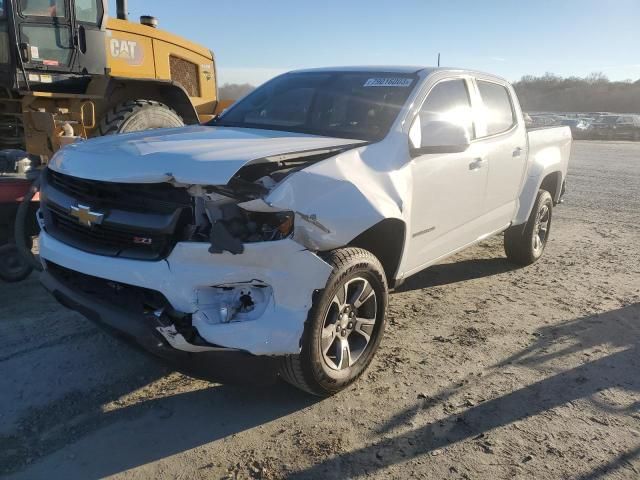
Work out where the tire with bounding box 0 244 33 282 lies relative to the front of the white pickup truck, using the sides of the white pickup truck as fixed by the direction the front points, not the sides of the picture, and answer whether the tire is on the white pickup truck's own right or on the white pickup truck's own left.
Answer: on the white pickup truck's own right

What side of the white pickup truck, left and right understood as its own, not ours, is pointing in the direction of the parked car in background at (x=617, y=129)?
back

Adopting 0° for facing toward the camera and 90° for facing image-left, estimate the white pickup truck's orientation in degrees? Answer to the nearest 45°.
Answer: approximately 45°

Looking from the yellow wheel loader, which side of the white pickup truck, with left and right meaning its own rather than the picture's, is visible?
right
